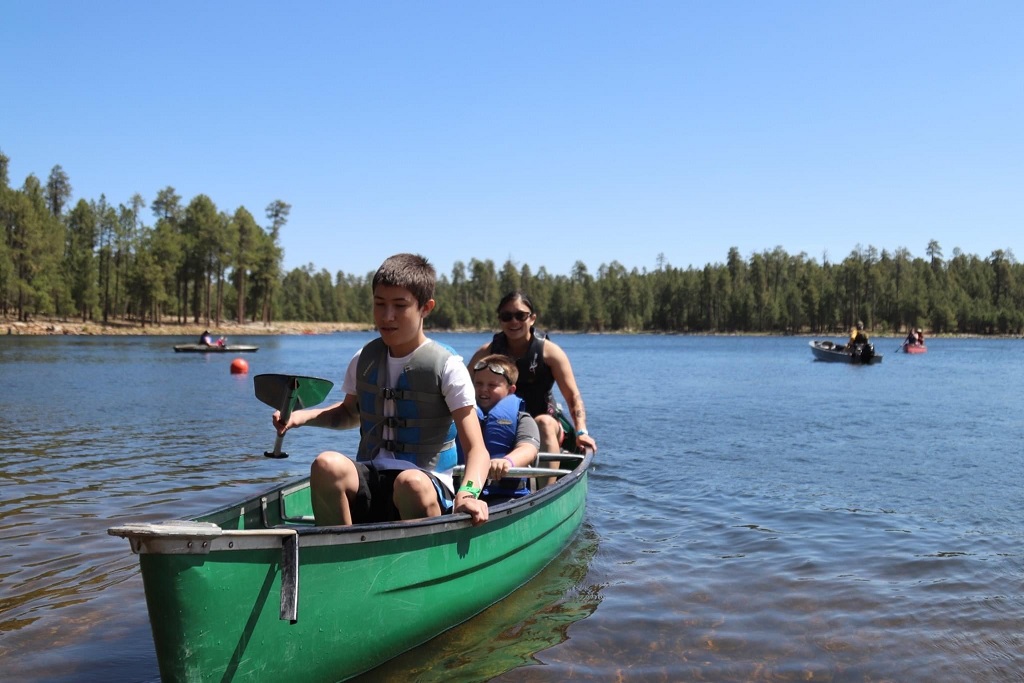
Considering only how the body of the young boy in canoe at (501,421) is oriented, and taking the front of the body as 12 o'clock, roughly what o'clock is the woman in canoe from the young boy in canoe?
The woman in canoe is roughly at 5 o'clock from the young boy in canoe.

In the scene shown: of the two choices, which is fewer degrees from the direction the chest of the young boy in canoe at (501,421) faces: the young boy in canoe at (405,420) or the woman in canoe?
the young boy in canoe

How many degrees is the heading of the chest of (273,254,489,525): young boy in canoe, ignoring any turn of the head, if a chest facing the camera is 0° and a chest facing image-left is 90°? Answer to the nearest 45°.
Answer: approximately 45°

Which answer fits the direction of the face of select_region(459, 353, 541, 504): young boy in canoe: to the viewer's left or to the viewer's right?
to the viewer's left

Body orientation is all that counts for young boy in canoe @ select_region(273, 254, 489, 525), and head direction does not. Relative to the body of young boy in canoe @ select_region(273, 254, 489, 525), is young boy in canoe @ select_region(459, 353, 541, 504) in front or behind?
behind

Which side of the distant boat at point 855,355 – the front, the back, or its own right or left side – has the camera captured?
left

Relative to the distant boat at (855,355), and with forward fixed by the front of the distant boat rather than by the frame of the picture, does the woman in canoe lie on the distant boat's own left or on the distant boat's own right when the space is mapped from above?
on the distant boat's own left

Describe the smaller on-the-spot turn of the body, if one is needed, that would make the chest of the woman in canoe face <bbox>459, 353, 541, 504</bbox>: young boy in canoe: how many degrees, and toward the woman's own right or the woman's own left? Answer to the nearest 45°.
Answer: approximately 45° to the woman's own left

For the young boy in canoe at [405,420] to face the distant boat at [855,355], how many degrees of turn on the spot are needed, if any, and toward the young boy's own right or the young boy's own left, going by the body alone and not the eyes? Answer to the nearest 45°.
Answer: approximately 180°
